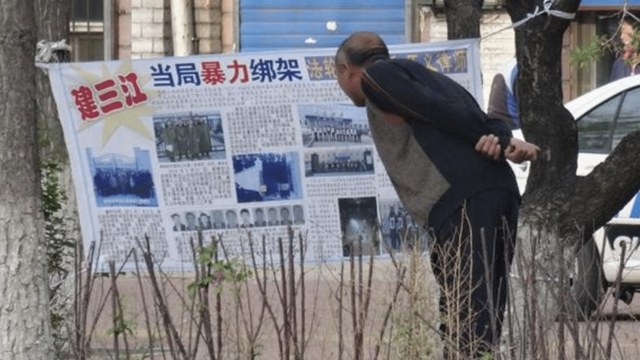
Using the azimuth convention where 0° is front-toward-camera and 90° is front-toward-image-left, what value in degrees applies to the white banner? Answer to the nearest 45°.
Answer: approximately 0°

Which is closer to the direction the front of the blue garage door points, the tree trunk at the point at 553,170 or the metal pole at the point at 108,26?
the tree trunk

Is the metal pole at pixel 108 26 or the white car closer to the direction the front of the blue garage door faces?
the white car

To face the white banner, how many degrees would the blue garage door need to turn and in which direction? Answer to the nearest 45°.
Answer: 0° — it already faces it

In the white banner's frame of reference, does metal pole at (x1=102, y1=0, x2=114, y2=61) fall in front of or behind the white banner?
behind

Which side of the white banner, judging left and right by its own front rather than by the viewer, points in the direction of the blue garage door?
back

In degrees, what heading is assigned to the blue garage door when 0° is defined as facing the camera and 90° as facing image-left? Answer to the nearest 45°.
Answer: approximately 0°

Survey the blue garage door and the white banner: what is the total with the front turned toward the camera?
2

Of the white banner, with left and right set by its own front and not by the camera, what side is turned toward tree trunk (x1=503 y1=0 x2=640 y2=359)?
left
